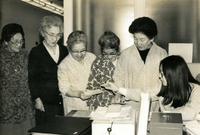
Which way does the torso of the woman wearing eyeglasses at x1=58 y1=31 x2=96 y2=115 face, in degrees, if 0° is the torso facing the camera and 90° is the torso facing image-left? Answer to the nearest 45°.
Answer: approximately 315°
